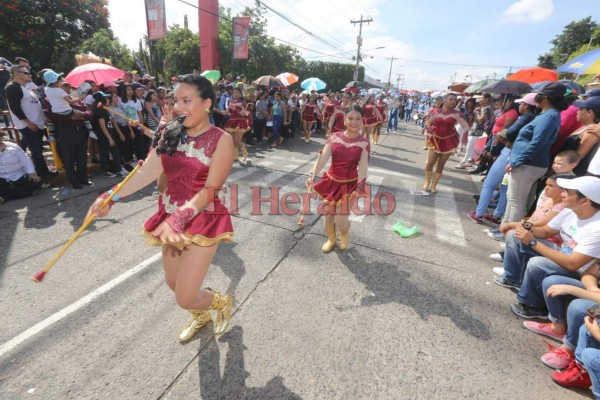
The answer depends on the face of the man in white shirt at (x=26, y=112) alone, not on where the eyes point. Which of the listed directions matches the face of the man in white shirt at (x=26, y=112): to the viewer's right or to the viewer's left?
to the viewer's right

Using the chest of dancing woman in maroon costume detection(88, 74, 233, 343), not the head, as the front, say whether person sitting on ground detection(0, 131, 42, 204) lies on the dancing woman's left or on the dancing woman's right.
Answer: on the dancing woman's right

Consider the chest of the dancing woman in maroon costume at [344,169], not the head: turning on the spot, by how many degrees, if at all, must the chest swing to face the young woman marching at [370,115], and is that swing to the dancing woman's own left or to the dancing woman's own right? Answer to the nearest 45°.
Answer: approximately 180°

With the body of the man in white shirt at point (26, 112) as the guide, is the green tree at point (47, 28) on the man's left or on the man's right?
on the man's left

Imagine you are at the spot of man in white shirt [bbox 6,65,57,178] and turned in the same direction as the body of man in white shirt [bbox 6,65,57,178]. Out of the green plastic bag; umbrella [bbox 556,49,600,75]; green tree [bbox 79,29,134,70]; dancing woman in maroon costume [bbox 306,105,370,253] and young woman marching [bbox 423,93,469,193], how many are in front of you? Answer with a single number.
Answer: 4

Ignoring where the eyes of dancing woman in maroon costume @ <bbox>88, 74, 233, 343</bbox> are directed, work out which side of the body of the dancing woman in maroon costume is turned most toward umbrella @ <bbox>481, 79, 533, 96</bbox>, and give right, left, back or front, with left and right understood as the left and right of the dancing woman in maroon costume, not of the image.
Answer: back

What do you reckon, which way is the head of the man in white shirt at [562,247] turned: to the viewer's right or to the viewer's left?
to the viewer's left

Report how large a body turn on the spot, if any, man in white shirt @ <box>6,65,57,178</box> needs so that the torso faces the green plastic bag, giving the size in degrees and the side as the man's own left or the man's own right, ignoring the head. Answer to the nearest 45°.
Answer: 0° — they already face it

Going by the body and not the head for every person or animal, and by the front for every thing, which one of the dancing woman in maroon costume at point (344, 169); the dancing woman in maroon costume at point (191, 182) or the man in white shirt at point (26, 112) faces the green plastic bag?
the man in white shirt

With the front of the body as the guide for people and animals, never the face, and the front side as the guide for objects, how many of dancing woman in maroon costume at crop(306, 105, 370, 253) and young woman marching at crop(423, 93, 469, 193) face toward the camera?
2

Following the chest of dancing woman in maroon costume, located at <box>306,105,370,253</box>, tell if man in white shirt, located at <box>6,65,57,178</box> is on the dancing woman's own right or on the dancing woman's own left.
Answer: on the dancing woman's own right

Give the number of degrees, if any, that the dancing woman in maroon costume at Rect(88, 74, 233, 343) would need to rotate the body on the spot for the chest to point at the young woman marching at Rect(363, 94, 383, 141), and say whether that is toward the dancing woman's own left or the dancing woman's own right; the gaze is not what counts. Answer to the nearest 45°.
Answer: approximately 180°

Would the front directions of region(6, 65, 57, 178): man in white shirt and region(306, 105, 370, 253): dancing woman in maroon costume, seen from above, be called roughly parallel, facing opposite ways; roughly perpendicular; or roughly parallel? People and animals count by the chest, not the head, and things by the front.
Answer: roughly perpendicular

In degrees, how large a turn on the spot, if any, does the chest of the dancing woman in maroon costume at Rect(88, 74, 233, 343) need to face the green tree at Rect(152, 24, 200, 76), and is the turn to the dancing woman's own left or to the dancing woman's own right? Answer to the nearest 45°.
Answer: approximately 135° to the dancing woman's own right

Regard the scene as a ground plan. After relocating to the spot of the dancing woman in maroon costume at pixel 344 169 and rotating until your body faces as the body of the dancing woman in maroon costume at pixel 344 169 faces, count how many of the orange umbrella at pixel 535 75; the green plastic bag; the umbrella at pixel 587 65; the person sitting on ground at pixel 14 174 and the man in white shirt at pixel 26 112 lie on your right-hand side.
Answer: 2
